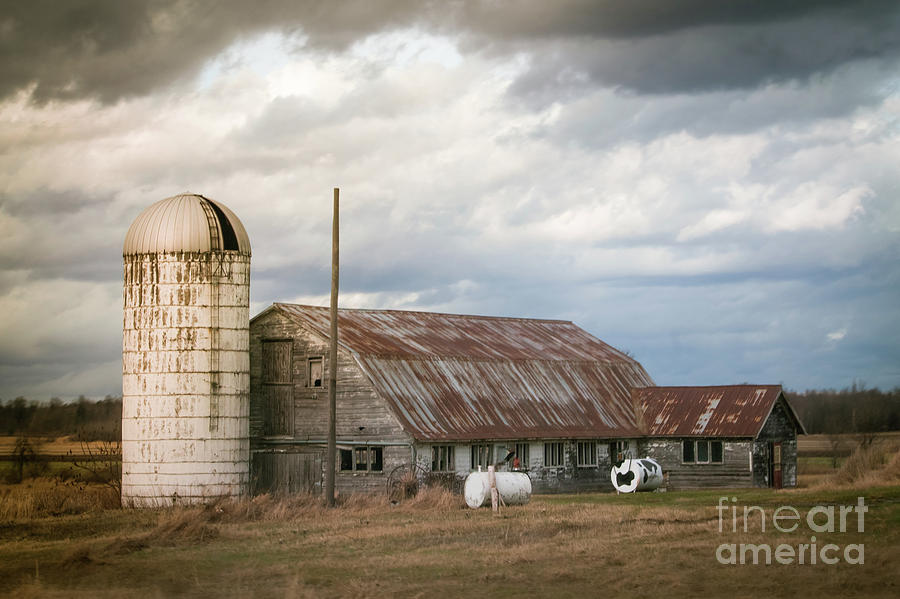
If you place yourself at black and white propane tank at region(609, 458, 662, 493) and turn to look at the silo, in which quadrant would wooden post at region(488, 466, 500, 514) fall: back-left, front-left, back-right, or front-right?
front-left

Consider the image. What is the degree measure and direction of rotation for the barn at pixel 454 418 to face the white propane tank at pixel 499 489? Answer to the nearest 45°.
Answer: approximately 45° to its left

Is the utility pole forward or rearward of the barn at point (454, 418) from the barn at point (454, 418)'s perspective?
forward

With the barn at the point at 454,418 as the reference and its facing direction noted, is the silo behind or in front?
in front

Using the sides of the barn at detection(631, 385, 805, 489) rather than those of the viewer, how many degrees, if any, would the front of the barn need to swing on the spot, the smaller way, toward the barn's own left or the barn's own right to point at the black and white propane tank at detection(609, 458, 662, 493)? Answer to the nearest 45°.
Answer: approximately 90° to the barn's own right

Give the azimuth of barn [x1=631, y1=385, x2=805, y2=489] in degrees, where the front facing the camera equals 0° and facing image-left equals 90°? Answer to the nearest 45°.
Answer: approximately 315°

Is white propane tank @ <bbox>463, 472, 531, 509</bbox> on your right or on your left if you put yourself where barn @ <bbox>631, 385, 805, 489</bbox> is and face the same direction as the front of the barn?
on your right

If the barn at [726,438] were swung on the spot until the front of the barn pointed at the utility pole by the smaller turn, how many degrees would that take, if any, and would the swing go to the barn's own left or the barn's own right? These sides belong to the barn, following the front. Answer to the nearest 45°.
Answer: approximately 90° to the barn's own right

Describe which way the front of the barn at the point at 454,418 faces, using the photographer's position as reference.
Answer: facing the viewer and to the left of the viewer
